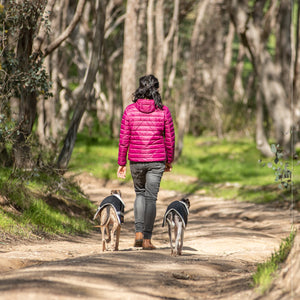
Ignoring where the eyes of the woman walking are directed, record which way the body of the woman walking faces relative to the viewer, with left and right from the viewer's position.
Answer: facing away from the viewer
